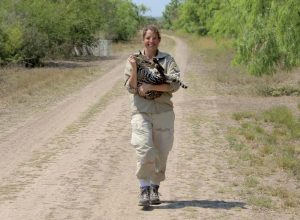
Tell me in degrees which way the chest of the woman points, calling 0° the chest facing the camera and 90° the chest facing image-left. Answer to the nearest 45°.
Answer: approximately 0°

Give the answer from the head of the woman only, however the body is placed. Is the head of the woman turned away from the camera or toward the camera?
toward the camera
